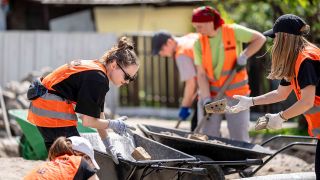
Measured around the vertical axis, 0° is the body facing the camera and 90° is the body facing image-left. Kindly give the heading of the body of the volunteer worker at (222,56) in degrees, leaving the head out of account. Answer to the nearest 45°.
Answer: approximately 45°

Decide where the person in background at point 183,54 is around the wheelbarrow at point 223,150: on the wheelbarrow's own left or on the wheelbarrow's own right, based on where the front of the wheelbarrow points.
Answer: on the wheelbarrow's own right

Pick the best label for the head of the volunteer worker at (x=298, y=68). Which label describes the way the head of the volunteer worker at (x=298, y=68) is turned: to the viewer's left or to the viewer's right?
to the viewer's left

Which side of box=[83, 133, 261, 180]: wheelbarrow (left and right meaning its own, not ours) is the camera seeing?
left

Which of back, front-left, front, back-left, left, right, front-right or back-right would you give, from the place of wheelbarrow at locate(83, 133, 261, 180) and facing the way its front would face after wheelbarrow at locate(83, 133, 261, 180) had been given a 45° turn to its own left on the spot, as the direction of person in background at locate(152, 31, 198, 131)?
back-right

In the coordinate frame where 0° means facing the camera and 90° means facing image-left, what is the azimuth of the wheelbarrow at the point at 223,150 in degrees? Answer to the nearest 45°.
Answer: approximately 90°

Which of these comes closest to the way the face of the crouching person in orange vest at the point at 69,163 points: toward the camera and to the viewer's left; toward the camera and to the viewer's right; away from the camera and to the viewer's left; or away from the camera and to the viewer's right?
away from the camera and to the viewer's right

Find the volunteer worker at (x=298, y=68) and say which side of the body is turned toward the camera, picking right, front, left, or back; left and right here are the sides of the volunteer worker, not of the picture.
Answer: left

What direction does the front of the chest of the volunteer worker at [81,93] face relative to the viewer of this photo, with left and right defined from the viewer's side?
facing to the right of the viewer

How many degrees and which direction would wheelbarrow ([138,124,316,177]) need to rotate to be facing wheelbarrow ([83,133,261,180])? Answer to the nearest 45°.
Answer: approximately 45° to its left
